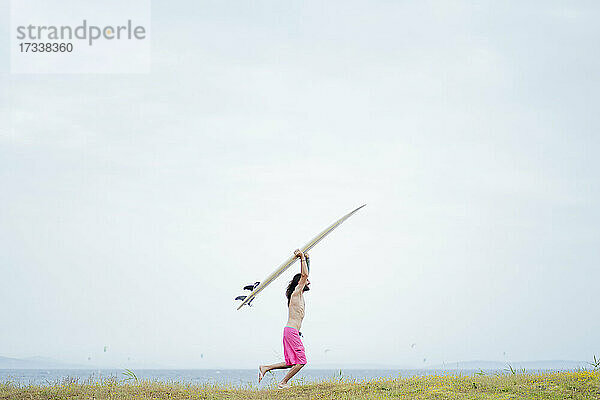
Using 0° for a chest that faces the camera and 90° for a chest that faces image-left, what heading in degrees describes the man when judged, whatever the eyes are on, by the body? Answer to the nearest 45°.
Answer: approximately 270°
